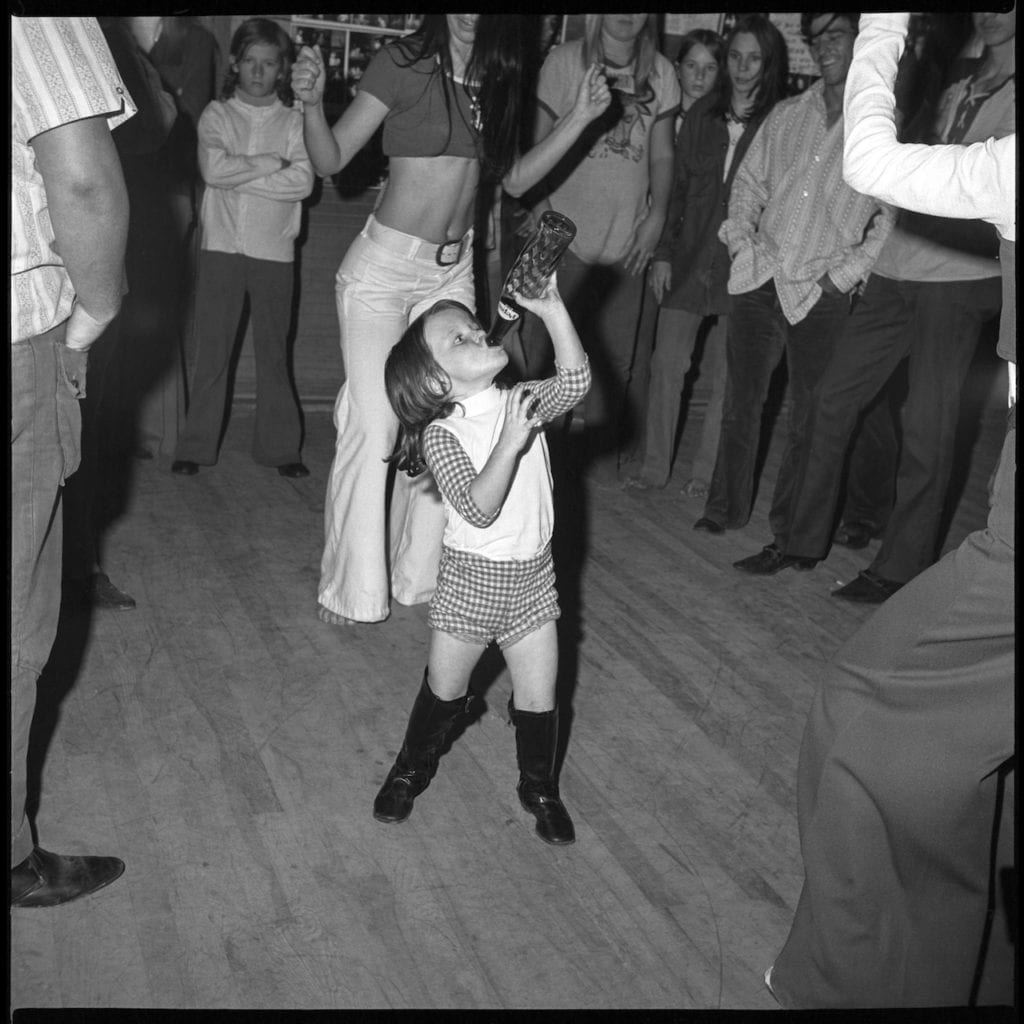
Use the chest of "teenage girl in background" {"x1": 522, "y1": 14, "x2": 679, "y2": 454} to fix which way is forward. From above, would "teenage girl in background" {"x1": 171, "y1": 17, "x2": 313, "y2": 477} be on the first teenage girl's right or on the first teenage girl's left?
on the first teenage girl's right

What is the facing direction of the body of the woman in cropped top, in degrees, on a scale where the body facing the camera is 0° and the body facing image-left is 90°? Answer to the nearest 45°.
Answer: approximately 315°

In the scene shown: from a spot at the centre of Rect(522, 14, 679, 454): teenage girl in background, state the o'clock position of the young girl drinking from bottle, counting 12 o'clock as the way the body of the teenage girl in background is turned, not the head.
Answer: The young girl drinking from bottle is roughly at 12 o'clock from the teenage girl in background.

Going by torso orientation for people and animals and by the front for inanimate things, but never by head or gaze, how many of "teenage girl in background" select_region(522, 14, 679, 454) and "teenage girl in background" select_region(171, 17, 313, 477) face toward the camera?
2

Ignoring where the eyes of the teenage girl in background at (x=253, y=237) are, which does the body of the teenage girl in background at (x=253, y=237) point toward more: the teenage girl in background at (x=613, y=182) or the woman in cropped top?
the woman in cropped top
